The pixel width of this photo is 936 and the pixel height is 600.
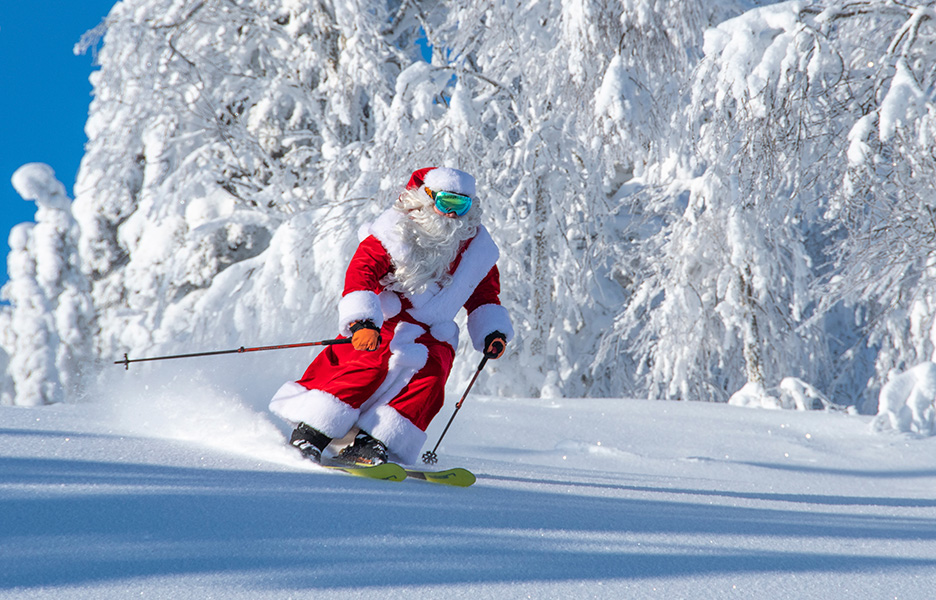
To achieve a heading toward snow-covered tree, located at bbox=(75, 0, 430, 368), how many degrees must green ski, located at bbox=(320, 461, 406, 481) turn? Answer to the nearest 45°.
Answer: approximately 135° to its left

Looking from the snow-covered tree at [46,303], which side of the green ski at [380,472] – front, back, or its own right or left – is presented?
back

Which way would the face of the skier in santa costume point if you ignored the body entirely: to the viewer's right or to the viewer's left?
to the viewer's right

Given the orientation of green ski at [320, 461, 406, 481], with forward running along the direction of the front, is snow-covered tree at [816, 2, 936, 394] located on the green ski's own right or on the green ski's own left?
on the green ski's own left

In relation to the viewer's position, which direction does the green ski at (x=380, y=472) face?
facing the viewer and to the right of the viewer
